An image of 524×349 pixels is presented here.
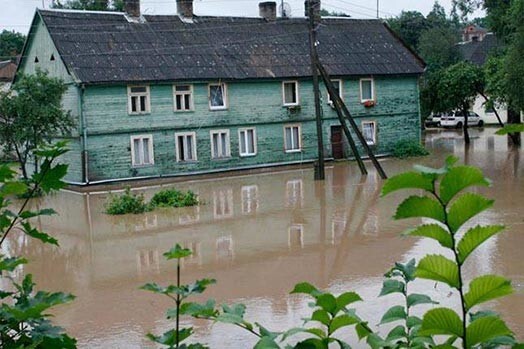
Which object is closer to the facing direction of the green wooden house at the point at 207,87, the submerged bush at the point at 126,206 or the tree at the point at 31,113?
the submerged bush

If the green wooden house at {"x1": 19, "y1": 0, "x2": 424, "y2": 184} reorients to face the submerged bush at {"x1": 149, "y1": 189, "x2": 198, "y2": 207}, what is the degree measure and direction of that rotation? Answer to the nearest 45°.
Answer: approximately 45° to its right

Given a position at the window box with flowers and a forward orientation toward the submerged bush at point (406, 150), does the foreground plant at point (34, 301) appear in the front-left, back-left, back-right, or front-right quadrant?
back-right

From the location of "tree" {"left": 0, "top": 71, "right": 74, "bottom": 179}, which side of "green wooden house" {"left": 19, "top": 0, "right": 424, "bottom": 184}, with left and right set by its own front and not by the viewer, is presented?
right

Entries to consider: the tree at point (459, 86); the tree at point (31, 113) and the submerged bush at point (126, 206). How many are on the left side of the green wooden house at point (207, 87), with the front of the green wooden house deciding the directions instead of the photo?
1

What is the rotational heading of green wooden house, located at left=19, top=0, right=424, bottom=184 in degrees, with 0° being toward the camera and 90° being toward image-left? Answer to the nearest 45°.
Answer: approximately 315°

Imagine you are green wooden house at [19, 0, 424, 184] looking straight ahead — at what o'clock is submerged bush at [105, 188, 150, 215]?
The submerged bush is roughly at 2 o'clock from the green wooden house.

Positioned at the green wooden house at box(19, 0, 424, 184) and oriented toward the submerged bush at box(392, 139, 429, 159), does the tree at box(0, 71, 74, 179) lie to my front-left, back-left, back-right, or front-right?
back-right

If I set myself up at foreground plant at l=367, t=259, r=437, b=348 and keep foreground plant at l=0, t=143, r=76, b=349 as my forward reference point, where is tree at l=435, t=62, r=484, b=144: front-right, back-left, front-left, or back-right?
back-right

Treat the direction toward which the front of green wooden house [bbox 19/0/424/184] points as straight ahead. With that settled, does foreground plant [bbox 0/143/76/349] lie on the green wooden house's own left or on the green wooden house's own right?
on the green wooden house's own right

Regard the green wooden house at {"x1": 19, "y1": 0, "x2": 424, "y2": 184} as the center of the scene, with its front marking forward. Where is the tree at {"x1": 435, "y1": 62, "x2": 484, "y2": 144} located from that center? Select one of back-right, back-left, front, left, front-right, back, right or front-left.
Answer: left
